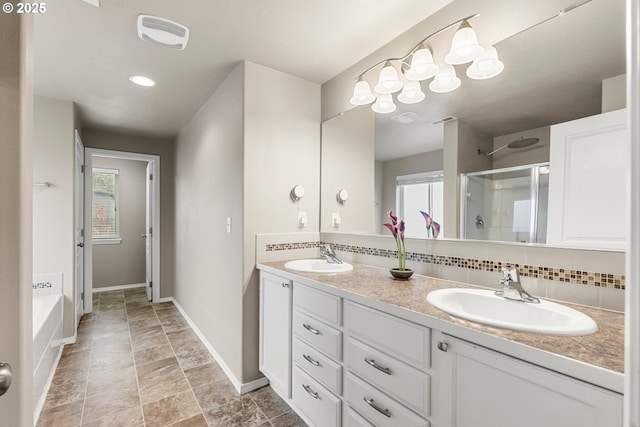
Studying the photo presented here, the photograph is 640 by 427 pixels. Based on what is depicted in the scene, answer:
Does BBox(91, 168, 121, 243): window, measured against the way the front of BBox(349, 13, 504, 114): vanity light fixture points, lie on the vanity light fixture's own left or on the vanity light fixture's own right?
on the vanity light fixture's own right

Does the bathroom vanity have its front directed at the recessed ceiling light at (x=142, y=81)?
no

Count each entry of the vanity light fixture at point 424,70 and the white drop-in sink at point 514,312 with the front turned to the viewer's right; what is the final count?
0

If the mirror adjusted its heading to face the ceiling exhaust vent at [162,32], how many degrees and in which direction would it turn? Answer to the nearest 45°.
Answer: approximately 45° to its right

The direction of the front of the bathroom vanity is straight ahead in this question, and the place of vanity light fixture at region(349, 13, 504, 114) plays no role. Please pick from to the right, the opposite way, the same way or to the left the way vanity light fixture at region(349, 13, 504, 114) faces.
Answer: the same way

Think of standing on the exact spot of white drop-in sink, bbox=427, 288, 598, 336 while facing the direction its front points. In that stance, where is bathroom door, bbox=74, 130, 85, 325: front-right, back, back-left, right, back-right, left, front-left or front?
front-right

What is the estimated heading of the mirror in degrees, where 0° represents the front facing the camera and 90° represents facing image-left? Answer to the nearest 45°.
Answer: approximately 45°

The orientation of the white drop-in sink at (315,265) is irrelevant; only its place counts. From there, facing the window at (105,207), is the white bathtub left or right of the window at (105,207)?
left

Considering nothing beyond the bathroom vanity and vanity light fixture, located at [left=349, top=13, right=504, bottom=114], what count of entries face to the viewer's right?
0

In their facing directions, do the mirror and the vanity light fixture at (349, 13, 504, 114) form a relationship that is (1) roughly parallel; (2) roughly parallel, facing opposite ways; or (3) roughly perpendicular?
roughly parallel

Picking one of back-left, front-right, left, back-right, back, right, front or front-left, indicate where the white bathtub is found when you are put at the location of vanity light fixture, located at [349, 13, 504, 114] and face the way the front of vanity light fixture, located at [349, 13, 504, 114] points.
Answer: front-right

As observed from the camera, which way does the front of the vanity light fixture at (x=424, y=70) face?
facing the viewer and to the left of the viewer

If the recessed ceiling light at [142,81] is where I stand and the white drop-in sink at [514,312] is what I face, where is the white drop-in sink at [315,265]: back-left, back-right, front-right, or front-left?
front-left
